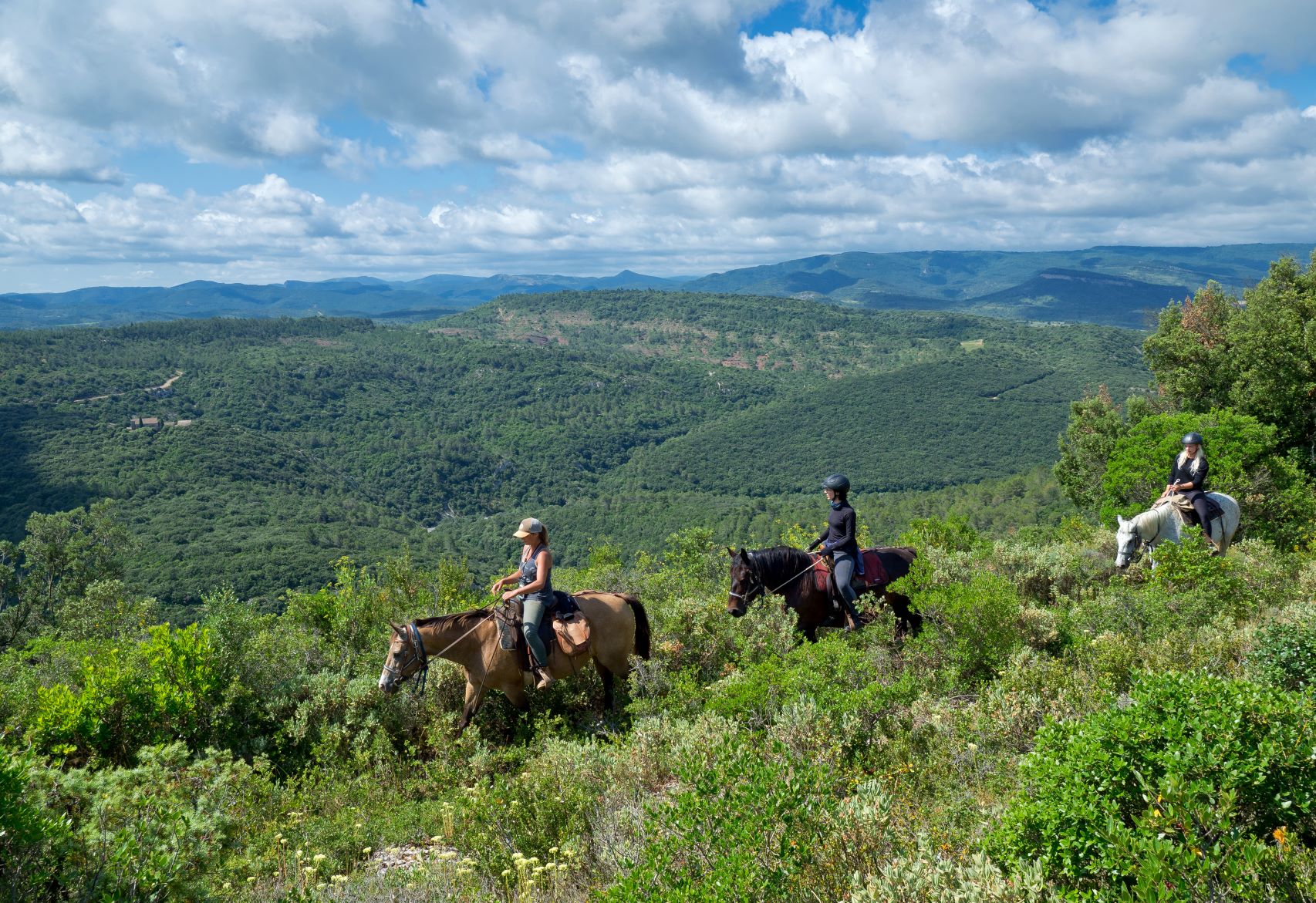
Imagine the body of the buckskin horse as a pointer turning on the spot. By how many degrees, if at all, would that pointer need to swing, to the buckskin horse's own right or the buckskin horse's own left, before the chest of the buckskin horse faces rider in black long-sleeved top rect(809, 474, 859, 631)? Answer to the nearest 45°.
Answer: approximately 180°

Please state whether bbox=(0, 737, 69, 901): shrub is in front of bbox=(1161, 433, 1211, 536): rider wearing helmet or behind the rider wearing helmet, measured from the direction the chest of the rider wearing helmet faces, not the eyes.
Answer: in front

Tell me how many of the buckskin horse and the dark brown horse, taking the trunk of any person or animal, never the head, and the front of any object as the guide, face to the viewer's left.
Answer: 2

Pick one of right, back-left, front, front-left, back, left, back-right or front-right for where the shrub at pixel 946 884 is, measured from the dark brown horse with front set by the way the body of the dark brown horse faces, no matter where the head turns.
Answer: left

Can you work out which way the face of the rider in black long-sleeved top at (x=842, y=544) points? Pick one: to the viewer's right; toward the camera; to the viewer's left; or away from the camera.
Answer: to the viewer's left

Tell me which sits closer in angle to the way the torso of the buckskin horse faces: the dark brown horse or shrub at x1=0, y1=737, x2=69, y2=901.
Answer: the shrub

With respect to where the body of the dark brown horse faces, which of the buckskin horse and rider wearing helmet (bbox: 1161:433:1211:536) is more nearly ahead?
the buckskin horse

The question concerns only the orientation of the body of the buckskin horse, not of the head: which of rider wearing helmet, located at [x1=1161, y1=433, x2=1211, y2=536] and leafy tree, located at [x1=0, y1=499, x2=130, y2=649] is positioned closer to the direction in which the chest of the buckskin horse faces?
the leafy tree

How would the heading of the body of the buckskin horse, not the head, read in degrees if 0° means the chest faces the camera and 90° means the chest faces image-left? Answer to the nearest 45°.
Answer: approximately 90°

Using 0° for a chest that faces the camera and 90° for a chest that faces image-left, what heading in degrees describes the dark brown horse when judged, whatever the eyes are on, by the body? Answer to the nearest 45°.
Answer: approximately 90°

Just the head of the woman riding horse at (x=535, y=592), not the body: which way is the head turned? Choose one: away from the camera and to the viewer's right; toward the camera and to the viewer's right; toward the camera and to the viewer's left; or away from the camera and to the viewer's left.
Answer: toward the camera and to the viewer's left

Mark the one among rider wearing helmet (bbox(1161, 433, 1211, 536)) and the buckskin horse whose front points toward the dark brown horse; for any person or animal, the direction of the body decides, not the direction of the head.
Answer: the rider wearing helmet

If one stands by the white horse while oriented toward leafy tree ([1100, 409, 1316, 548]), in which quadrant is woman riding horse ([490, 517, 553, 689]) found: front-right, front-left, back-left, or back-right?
back-left

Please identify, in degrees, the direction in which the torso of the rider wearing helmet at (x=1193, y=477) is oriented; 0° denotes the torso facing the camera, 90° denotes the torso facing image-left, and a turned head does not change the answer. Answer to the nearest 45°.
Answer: approximately 45°

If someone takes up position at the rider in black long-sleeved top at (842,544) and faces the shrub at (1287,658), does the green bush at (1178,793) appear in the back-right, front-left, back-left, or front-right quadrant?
front-right

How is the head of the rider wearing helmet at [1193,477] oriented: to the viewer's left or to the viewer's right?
to the viewer's left
